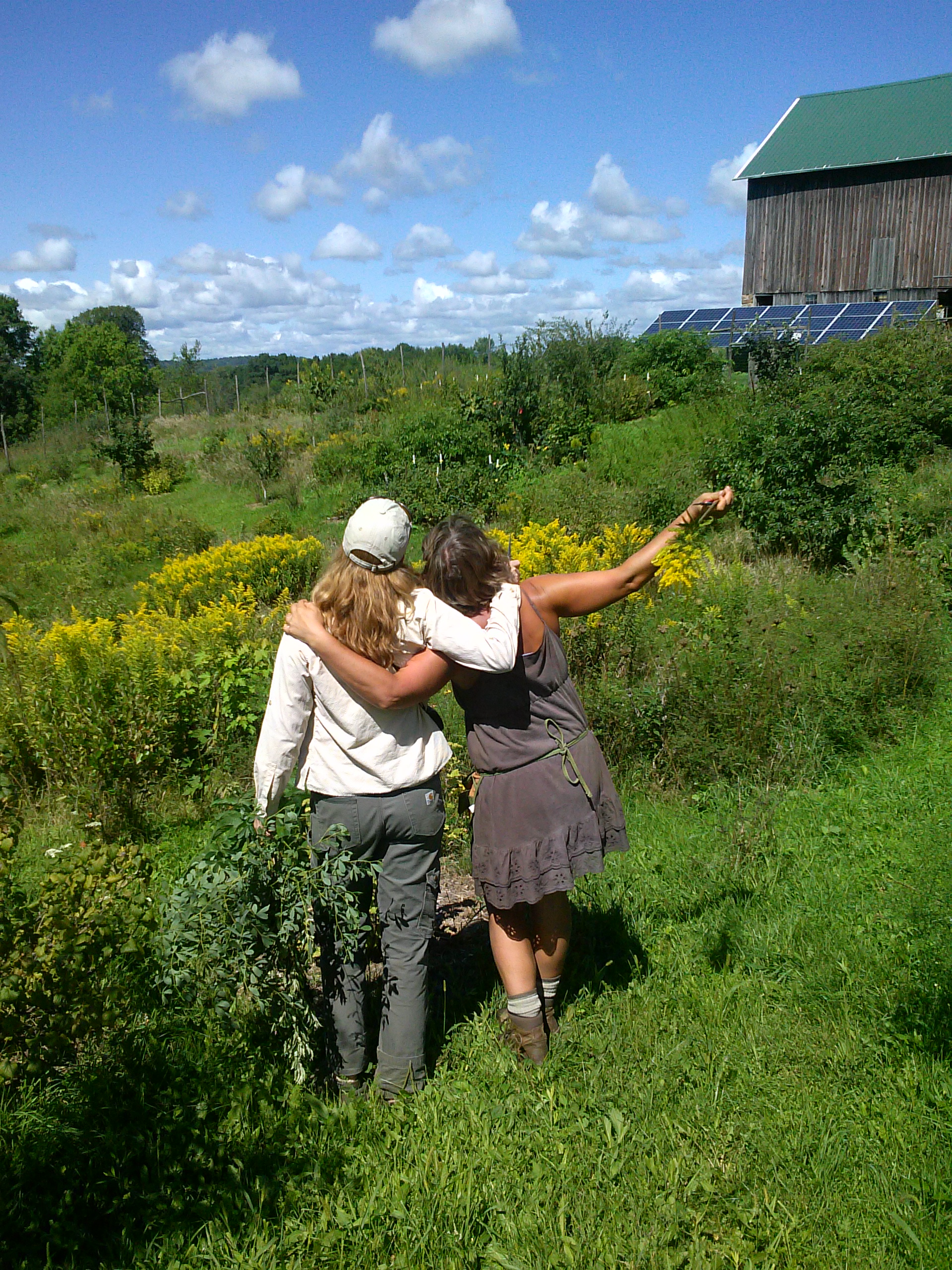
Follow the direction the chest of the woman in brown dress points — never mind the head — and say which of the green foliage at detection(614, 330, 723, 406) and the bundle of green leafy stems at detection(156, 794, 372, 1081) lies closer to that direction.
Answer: the green foliage

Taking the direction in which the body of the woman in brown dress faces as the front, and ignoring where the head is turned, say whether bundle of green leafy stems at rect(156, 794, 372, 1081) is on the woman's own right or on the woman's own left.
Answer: on the woman's own left

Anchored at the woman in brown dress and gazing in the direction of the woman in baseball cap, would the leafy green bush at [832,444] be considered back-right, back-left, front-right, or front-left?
back-right

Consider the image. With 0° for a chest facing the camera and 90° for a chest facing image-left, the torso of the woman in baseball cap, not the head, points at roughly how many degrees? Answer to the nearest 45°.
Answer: approximately 180°

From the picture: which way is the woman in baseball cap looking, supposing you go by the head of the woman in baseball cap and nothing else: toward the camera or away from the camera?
away from the camera

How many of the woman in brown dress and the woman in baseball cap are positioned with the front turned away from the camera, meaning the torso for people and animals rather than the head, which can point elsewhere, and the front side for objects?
2

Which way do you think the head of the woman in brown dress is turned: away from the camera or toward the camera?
away from the camera

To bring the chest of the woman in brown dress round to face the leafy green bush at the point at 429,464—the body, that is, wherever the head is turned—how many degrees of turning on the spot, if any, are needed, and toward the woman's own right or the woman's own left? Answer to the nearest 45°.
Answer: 0° — they already face it

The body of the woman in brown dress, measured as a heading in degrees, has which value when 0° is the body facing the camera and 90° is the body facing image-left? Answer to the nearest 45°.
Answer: approximately 180°
